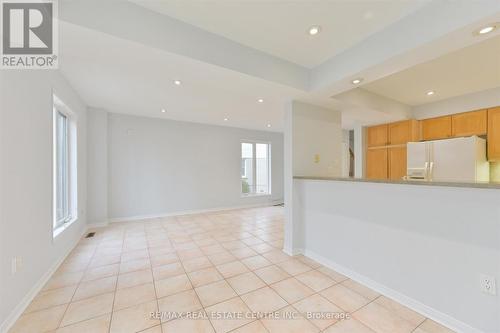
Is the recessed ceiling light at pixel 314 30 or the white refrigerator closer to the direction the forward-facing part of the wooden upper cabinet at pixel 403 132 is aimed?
the recessed ceiling light

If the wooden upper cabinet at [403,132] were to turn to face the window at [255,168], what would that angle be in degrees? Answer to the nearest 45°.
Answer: approximately 45° to its right

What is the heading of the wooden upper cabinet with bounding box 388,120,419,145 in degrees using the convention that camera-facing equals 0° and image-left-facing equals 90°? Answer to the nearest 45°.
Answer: approximately 45°

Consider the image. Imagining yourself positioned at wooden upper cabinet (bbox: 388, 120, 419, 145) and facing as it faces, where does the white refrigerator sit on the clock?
The white refrigerator is roughly at 9 o'clock from the wooden upper cabinet.

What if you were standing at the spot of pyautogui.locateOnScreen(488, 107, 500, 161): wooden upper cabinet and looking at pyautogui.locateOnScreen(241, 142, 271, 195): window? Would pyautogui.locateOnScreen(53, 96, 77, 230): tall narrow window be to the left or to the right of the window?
left

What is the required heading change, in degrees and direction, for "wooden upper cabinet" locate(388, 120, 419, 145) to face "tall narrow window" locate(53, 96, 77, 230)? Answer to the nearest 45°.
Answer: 0° — it already faces it

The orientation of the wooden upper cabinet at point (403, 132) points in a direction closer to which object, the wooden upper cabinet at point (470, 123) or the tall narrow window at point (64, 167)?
the tall narrow window

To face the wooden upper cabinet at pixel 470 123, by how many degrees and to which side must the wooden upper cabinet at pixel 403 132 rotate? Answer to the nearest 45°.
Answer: approximately 135° to its left

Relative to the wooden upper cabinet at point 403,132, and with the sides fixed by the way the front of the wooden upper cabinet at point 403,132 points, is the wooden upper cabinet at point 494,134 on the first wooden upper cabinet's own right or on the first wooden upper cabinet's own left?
on the first wooden upper cabinet's own left

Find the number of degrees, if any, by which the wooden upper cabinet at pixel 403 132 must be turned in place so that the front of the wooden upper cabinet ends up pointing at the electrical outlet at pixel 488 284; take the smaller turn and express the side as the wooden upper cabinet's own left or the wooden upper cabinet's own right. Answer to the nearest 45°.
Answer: approximately 45° to the wooden upper cabinet's own left
